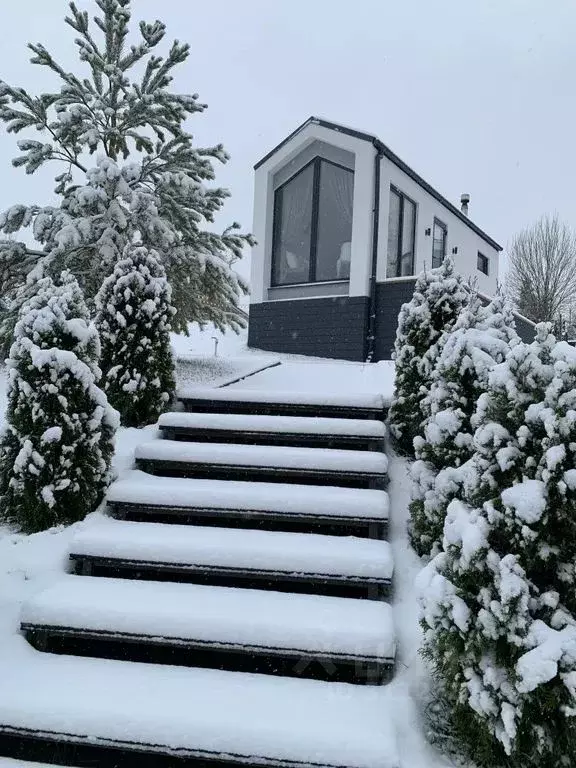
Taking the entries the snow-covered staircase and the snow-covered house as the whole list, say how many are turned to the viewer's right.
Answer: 0

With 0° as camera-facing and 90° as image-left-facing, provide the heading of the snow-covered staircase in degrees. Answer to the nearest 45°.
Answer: approximately 0°

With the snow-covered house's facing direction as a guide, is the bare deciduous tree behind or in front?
behind

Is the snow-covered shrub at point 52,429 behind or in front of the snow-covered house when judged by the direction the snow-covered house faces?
in front

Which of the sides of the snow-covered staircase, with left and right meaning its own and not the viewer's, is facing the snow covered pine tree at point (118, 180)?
back

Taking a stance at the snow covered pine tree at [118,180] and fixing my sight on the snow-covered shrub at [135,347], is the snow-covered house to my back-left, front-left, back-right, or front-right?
back-left

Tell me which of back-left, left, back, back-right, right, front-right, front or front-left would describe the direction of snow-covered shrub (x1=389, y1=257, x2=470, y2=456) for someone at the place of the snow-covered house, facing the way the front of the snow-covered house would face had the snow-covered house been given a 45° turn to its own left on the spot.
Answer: front

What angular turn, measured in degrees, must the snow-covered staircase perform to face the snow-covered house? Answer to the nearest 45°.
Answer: approximately 180°

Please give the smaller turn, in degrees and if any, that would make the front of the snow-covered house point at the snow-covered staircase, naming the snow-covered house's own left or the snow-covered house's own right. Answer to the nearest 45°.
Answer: approximately 45° to the snow-covered house's own left

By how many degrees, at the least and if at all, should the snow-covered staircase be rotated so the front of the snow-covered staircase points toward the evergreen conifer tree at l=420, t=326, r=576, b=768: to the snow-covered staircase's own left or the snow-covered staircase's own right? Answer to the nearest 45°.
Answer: approximately 45° to the snow-covered staircase's own left

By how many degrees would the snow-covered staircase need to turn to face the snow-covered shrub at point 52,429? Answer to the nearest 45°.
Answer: approximately 135° to its right
